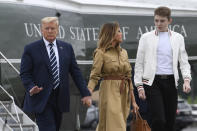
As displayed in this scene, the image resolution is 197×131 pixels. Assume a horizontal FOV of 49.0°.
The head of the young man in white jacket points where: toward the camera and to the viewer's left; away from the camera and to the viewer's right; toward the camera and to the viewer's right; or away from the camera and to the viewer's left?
toward the camera and to the viewer's left

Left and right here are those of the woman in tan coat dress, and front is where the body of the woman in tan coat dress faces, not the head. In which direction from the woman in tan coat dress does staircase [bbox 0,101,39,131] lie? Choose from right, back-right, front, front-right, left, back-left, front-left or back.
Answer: back-right

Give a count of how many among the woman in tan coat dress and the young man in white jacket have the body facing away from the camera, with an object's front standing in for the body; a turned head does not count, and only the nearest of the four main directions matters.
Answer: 0

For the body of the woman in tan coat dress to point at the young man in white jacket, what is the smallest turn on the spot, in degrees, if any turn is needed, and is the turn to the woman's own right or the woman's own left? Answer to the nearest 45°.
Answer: approximately 45° to the woman's own left

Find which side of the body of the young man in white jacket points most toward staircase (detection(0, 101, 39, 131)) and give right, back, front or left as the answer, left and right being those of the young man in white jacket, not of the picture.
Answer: right

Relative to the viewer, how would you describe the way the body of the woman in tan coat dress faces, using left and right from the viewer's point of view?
facing the viewer and to the right of the viewer
